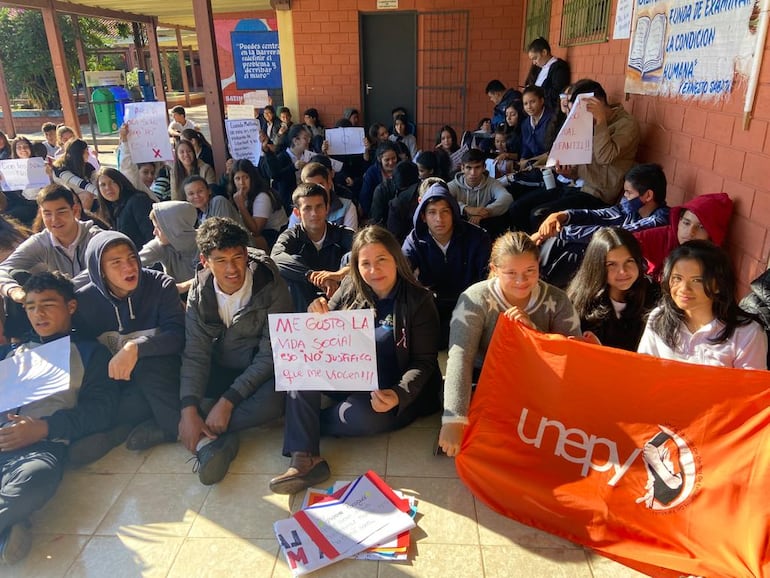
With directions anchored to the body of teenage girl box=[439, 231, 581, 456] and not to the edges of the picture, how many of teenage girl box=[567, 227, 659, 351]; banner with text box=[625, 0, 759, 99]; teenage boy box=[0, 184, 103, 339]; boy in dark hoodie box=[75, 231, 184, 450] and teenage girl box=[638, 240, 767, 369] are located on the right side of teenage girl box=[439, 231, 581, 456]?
2

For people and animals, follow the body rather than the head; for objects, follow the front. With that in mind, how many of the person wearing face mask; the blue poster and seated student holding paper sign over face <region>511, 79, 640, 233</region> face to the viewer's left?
2

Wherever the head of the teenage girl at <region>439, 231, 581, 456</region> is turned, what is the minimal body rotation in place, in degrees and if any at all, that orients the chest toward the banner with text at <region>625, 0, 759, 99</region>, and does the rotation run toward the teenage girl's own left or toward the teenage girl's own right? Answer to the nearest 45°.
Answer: approximately 135° to the teenage girl's own left

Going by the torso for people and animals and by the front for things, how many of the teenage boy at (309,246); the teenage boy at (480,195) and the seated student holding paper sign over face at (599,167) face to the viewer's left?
1

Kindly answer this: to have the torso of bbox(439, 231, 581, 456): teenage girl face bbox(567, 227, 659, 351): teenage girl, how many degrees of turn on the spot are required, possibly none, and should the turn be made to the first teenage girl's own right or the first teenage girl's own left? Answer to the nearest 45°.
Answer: approximately 135° to the first teenage girl's own left

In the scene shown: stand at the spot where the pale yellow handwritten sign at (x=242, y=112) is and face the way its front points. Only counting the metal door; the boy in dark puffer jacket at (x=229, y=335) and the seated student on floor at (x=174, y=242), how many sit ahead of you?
2

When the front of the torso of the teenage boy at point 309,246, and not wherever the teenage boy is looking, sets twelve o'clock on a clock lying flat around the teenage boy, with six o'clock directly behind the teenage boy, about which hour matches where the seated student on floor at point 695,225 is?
The seated student on floor is roughly at 10 o'clock from the teenage boy.

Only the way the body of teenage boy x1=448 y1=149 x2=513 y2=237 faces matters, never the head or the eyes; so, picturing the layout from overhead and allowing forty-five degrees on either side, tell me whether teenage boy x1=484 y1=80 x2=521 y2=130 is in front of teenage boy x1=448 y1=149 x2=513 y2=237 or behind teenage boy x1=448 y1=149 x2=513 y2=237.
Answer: behind

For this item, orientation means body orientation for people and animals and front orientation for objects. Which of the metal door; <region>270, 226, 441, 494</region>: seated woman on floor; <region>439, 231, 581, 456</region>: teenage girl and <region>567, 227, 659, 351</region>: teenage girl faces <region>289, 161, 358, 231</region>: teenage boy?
the metal door

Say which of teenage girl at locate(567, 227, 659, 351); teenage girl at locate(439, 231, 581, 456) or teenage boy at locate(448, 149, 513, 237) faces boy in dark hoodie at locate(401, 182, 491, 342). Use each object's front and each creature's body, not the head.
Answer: the teenage boy

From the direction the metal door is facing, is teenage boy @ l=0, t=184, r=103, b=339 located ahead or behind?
ahead

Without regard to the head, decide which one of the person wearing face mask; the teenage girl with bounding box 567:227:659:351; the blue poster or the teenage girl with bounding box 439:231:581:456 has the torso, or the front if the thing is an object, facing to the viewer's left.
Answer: the person wearing face mask

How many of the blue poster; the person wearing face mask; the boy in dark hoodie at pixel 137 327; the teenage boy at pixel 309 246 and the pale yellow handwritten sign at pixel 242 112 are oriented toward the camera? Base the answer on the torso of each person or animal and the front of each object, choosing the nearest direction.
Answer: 4

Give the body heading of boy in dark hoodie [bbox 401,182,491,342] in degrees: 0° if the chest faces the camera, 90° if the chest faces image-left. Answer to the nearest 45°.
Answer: approximately 0°

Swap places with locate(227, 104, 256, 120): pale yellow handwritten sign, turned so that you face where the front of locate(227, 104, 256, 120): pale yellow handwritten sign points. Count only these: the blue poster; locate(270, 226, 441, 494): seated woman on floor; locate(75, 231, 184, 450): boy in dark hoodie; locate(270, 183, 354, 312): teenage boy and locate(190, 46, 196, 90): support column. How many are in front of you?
3

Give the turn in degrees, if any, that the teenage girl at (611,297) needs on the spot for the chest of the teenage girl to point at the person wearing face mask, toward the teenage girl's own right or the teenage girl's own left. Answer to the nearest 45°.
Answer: approximately 180°

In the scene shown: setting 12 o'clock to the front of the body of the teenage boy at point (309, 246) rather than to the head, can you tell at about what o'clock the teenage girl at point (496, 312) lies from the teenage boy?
The teenage girl is roughly at 11 o'clock from the teenage boy.
